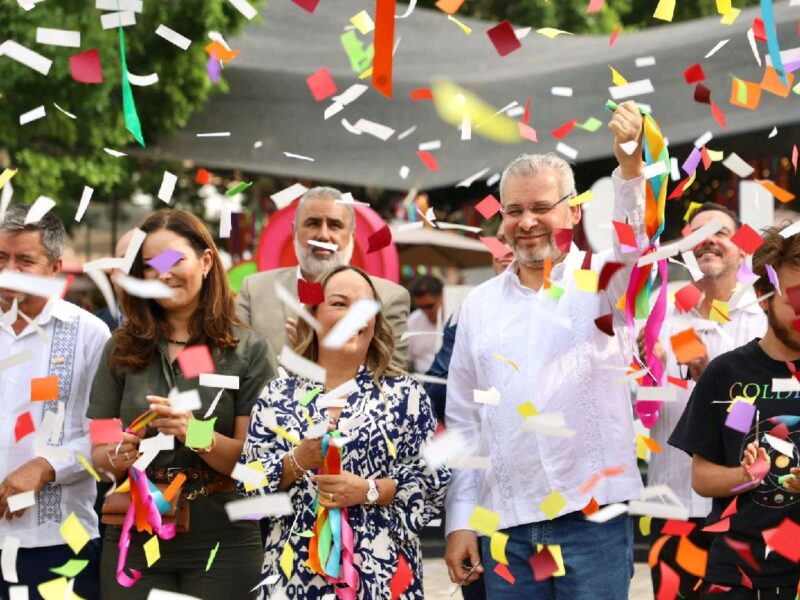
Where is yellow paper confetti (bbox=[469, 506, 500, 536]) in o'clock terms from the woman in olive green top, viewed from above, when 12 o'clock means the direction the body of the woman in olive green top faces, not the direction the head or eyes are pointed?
The yellow paper confetti is roughly at 10 o'clock from the woman in olive green top.

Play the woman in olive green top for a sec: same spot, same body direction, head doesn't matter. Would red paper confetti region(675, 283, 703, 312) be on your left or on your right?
on your left

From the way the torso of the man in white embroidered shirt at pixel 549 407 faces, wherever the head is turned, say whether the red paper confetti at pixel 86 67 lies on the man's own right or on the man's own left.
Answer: on the man's own right

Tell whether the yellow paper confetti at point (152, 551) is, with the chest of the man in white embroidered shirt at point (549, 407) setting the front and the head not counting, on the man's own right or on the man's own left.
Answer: on the man's own right

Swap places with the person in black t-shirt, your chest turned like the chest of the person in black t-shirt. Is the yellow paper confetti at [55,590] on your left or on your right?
on your right

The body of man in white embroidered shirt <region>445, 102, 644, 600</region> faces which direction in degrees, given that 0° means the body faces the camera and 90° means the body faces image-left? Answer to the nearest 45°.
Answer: approximately 0°

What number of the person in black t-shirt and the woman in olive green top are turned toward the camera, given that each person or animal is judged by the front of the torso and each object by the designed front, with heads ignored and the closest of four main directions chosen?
2
